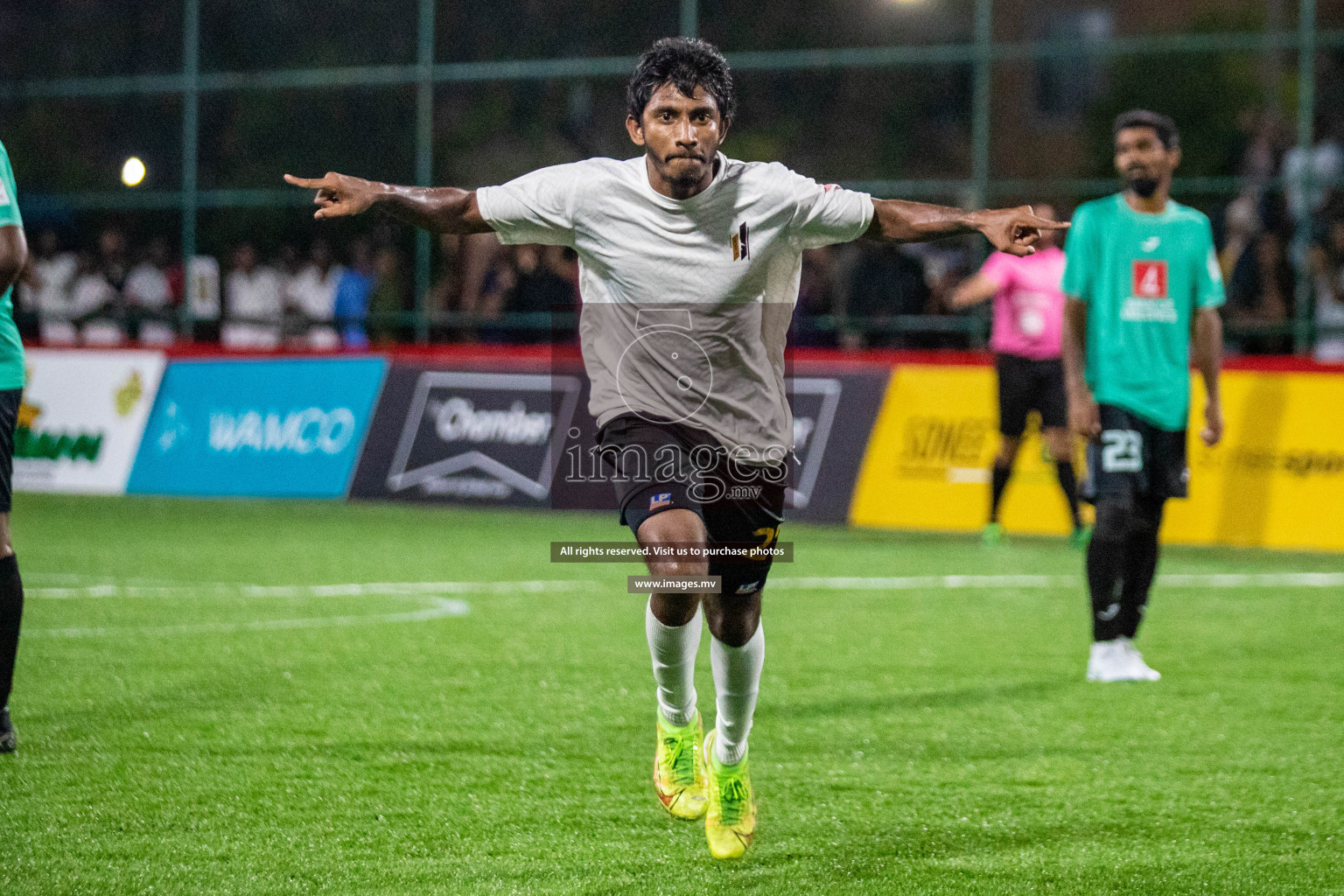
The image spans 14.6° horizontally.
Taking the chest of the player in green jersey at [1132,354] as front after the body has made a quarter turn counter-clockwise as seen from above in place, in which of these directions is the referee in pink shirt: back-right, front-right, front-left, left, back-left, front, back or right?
left

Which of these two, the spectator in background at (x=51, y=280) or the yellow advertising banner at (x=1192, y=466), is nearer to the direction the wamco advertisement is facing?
the yellow advertising banner

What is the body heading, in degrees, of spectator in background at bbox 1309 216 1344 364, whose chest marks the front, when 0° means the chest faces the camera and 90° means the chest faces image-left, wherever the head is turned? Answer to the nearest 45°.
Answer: approximately 0°

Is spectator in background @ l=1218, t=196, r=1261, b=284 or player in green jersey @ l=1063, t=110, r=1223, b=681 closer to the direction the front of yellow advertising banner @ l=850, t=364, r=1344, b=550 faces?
the player in green jersey

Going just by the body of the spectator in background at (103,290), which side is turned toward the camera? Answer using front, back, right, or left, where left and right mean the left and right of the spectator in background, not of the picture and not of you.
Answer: front

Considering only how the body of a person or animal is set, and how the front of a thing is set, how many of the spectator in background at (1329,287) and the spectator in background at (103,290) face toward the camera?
2

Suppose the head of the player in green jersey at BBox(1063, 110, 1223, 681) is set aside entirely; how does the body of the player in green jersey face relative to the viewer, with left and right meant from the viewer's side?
facing the viewer

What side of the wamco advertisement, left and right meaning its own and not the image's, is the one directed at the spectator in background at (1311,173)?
left

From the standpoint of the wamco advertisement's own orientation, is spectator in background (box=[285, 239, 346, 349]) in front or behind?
behind
